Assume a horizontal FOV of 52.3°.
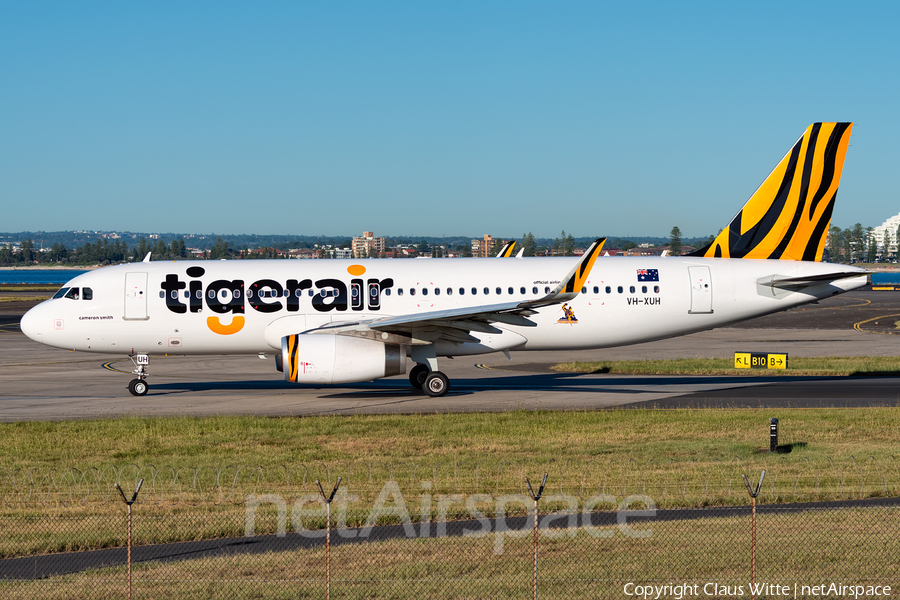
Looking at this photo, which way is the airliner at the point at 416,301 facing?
to the viewer's left

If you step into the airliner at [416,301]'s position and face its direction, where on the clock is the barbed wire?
The barbed wire is roughly at 9 o'clock from the airliner.

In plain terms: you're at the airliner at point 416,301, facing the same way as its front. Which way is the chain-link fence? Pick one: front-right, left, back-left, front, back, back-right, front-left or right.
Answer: left
